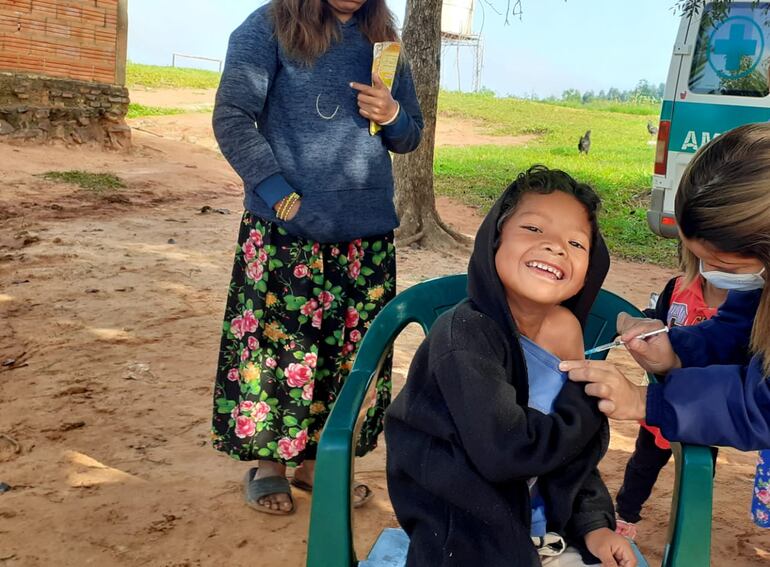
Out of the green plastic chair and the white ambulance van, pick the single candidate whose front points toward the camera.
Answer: the green plastic chair

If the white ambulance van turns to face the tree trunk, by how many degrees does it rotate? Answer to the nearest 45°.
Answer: approximately 90° to its left

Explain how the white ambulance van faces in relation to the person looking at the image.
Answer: facing away from the viewer

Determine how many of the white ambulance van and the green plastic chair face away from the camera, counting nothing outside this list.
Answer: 1

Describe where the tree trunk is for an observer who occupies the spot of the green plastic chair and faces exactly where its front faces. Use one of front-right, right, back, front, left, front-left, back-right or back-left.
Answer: back

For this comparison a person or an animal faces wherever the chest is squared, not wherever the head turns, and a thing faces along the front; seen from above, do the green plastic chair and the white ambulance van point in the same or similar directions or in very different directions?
very different directions

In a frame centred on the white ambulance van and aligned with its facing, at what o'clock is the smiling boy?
The smiling boy is roughly at 6 o'clock from the white ambulance van.

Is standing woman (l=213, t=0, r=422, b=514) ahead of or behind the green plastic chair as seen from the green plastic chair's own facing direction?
behind

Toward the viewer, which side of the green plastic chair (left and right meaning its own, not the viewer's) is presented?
front

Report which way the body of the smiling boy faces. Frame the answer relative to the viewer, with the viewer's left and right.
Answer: facing the viewer and to the right of the viewer

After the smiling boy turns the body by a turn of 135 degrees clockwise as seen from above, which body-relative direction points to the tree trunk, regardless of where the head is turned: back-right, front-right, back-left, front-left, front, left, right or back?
right
